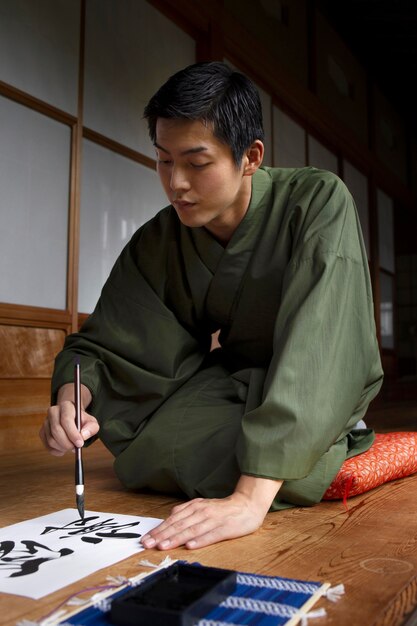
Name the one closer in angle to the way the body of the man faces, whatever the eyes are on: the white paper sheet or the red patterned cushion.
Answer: the white paper sheet

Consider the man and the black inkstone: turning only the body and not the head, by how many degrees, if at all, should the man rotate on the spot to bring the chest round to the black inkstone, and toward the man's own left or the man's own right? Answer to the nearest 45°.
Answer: approximately 45° to the man's own left

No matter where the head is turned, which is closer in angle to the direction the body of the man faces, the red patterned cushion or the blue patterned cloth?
the blue patterned cloth

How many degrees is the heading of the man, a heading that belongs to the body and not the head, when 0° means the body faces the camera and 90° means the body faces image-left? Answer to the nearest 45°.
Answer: approximately 45°

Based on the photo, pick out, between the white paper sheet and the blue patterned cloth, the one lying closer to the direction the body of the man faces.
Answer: the white paper sheet

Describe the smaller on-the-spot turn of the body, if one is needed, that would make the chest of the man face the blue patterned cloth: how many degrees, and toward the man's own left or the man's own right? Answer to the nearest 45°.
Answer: approximately 45° to the man's own left
